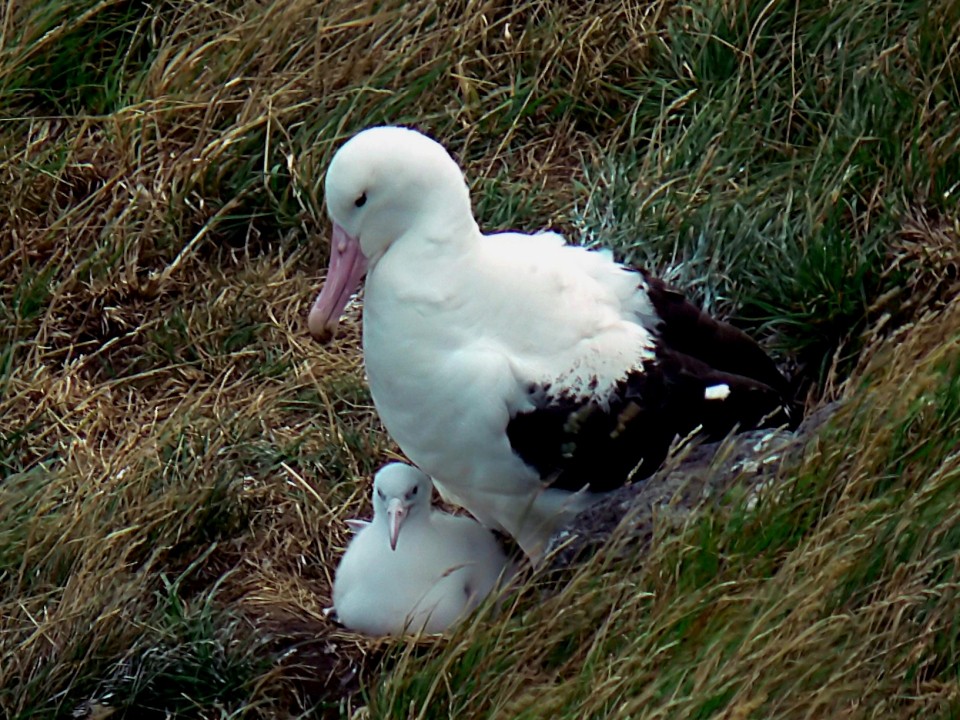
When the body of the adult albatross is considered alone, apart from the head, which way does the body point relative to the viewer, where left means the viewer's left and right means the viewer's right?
facing the viewer and to the left of the viewer
